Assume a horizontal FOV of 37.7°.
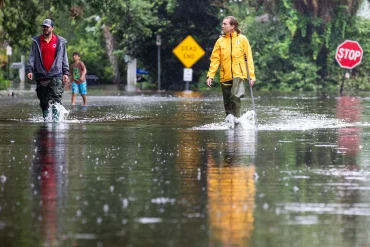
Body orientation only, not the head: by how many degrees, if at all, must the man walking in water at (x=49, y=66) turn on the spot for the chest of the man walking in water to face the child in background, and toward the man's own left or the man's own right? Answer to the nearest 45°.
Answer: approximately 180°

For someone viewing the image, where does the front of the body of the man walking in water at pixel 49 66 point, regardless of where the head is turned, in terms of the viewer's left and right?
facing the viewer
